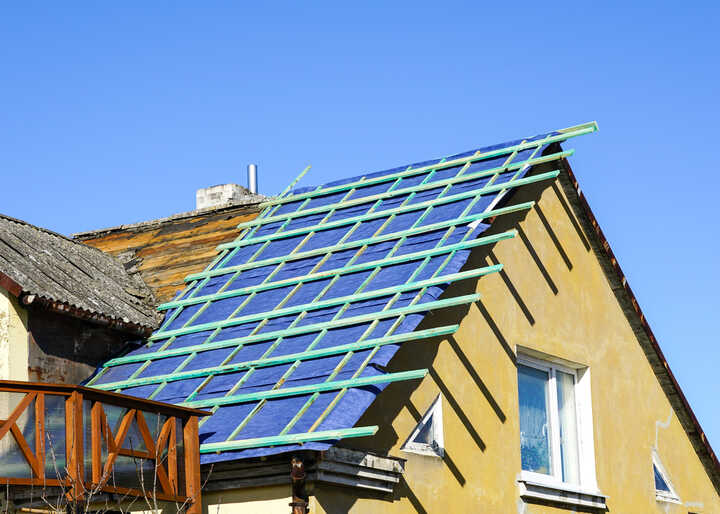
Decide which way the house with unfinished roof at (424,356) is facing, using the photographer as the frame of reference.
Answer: facing the viewer and to the right of the viewer
